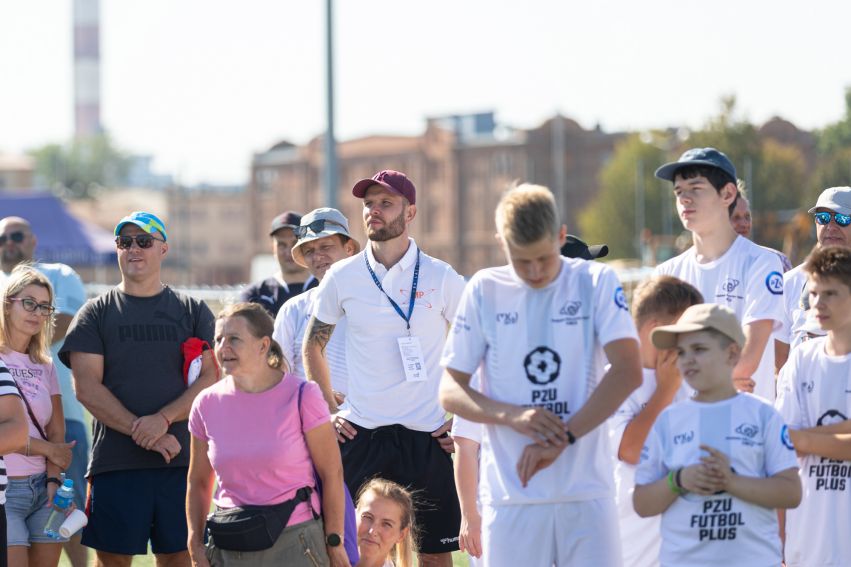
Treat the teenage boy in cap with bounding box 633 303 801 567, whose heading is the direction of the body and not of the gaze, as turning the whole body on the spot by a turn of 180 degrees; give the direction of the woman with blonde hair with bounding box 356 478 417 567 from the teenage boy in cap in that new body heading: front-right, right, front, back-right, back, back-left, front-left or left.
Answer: front-left

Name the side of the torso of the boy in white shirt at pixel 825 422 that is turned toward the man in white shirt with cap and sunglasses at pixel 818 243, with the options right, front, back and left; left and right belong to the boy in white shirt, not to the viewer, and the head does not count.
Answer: back

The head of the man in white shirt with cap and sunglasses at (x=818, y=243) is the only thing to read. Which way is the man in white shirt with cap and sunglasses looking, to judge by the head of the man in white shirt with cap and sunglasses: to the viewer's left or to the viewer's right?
to the viewer's left

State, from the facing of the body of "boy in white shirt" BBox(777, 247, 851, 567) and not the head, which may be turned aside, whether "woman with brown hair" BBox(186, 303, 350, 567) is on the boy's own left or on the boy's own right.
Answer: on the boy's own right

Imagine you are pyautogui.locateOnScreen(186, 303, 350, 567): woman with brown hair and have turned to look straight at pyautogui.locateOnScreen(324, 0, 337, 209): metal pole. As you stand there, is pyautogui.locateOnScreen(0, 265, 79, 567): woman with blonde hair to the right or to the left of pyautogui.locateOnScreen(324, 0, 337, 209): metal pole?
left

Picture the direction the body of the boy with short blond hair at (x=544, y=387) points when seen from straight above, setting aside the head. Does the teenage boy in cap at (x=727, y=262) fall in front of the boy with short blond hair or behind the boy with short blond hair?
behind

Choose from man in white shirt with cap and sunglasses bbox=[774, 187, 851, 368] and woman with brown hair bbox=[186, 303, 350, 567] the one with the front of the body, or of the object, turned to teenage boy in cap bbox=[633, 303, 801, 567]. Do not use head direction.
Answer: the man in white shirt with cap and sunglasses

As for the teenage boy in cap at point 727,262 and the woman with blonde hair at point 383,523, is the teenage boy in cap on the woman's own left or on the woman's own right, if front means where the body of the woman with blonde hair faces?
on the woman's own left

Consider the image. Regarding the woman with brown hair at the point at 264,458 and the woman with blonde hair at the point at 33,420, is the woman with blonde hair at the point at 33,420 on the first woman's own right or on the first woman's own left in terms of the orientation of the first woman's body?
on the first woman's own right

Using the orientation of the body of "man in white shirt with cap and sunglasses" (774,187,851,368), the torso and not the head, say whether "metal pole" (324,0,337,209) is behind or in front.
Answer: behind

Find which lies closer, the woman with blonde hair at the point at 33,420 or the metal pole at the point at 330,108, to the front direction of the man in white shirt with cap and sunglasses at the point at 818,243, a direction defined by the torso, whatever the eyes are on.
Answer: the woman with blonde hair
